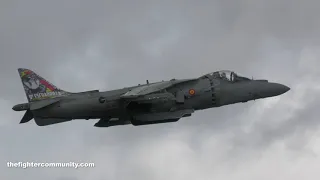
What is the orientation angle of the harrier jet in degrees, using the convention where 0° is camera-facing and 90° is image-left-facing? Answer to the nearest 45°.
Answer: approximately 270°
